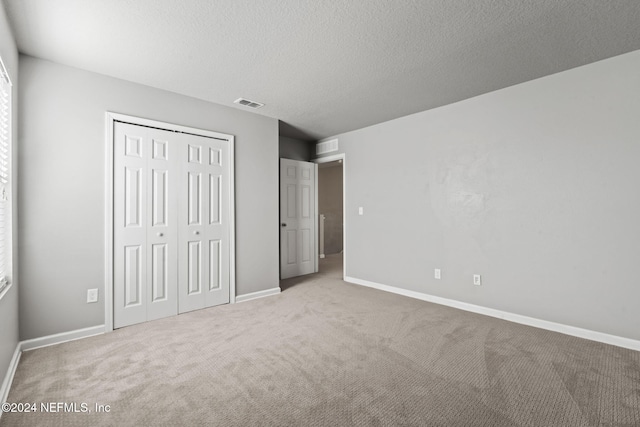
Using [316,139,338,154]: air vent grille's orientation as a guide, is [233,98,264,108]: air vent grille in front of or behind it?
in front

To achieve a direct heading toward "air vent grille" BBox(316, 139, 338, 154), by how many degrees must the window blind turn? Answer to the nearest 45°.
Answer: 0° — it already faces it

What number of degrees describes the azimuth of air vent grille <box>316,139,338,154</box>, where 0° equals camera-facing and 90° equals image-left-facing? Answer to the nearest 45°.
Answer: approximately 45°

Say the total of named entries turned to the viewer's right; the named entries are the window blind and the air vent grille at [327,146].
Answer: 1

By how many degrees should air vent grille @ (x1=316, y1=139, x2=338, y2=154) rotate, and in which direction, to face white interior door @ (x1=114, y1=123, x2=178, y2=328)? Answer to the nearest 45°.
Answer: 0° — it already faces it

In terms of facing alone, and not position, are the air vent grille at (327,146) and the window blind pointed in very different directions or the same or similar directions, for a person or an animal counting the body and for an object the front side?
very different directions

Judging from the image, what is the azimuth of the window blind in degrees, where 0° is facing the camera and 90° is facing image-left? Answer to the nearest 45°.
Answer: approximately 270°

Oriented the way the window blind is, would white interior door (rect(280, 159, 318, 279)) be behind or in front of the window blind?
in front

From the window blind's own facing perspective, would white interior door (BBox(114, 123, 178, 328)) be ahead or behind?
ahead

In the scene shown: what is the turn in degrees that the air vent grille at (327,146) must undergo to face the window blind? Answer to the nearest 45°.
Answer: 0° — it already faces it
